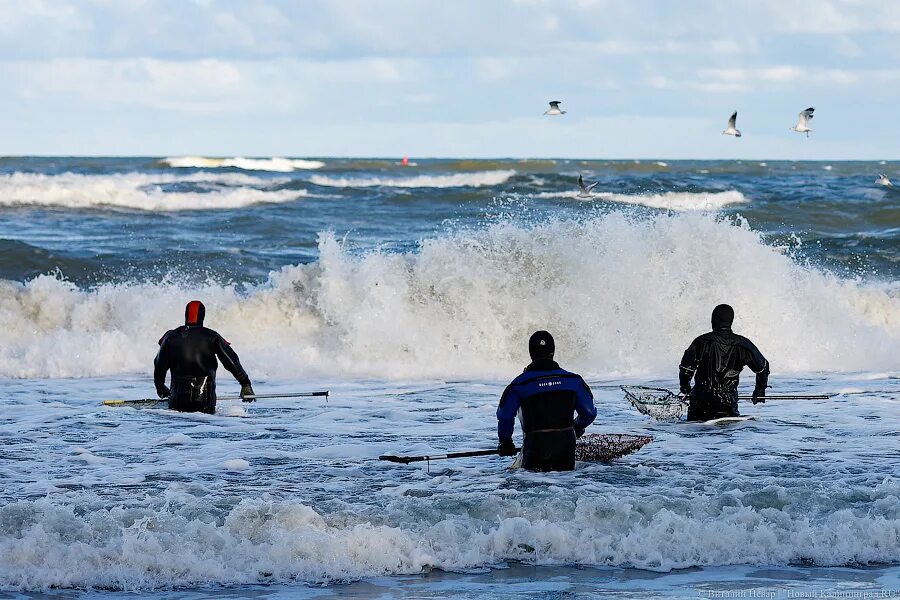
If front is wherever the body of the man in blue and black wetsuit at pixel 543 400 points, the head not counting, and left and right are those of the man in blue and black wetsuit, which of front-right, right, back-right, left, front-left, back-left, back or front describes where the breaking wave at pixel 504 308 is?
front

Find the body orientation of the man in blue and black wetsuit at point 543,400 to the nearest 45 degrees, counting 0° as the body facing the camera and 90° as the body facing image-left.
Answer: approximately 180°

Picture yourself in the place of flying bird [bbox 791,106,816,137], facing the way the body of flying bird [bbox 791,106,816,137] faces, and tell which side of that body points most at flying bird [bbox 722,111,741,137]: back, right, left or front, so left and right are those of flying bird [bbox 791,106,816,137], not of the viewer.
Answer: front

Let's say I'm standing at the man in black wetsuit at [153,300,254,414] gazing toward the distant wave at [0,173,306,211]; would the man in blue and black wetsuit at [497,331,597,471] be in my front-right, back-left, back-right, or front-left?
back-right

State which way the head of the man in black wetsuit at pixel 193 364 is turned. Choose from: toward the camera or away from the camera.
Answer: away from the camera

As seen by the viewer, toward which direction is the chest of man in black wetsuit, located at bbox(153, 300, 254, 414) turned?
away from the camera

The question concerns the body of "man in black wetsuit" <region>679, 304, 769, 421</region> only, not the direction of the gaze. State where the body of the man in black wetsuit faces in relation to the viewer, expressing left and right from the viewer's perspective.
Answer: facing away from the viewer

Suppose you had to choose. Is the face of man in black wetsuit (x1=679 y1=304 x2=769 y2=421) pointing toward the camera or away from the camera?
away from the camera

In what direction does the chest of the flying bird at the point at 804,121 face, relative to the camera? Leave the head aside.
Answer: to the viewer's left

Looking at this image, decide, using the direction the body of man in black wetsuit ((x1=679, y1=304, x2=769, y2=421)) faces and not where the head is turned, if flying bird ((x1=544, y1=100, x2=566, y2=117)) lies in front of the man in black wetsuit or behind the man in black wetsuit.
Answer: in front

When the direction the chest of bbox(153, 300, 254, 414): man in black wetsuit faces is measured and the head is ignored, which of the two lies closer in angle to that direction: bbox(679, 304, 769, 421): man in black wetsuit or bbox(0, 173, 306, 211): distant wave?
the distant wave

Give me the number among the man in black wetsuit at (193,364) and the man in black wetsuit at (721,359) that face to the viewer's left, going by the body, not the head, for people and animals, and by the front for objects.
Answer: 0
